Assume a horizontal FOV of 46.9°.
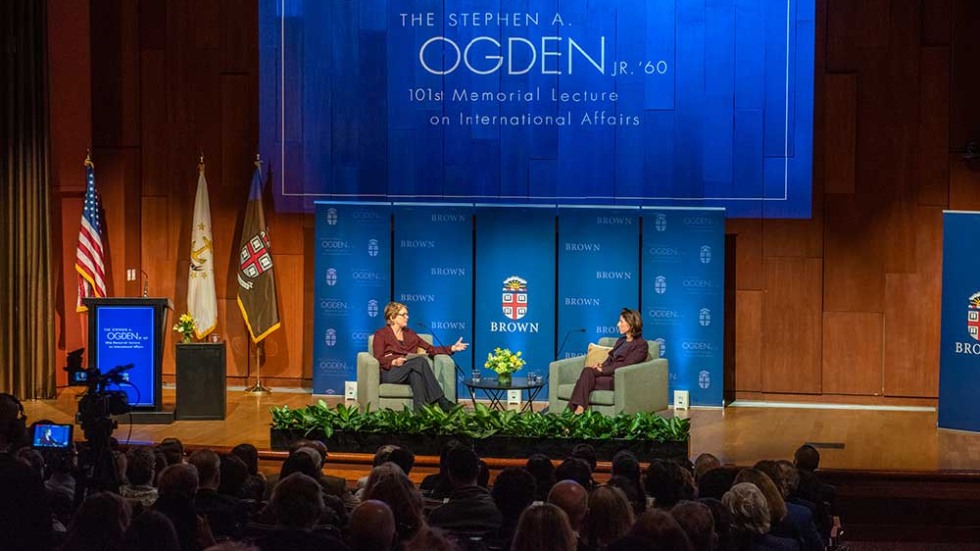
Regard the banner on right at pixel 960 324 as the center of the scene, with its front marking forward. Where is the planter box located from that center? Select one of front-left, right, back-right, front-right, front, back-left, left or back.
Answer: front-right

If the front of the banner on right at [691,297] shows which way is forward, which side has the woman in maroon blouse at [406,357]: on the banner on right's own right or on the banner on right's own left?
on the banner on right's own right

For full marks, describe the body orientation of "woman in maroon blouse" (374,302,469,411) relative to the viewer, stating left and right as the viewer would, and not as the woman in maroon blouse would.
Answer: facing the viewer and to the right of the viewer

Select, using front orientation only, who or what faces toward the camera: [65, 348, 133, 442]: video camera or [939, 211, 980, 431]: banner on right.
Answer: the banner on right

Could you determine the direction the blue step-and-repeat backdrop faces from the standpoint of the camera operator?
facing the viewer

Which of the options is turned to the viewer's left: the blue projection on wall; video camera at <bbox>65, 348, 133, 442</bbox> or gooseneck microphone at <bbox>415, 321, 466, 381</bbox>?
the gooseneck microphone

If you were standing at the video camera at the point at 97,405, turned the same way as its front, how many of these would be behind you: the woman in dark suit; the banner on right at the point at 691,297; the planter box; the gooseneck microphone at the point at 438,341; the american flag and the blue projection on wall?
0

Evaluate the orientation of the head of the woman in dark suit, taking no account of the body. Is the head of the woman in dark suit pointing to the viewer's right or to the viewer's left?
to the viewer's left

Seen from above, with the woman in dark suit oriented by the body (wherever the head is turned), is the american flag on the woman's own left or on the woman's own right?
on the woman's own right

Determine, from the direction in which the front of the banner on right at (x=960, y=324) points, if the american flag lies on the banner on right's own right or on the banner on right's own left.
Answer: on the banner on right's own right

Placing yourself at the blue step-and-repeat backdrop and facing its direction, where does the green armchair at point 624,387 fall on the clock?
The green armchair is roughly at 11 o'clock from the blue step-and-repeat backdrop.

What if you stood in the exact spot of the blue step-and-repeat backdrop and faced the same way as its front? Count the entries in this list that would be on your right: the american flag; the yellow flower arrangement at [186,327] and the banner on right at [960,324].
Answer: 2

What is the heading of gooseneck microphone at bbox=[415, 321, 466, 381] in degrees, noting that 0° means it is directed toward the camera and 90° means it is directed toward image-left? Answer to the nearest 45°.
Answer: approximately 90°

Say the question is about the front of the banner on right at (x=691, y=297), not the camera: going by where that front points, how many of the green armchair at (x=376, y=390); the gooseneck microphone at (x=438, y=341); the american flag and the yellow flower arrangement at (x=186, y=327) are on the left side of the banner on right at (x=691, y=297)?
0

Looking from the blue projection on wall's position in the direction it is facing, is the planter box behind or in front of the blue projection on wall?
in front

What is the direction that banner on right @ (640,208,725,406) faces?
toward the camera

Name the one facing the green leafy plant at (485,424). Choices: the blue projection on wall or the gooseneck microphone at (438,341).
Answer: the blue projection on wall

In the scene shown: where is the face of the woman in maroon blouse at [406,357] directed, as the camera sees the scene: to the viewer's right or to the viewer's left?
to the viewer's right

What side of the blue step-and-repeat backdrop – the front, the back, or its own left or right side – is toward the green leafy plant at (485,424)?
front

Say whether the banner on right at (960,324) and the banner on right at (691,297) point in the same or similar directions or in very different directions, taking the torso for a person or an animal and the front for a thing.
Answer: same or similar directions

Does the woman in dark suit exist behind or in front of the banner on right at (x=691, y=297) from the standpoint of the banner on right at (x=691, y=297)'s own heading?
in front
